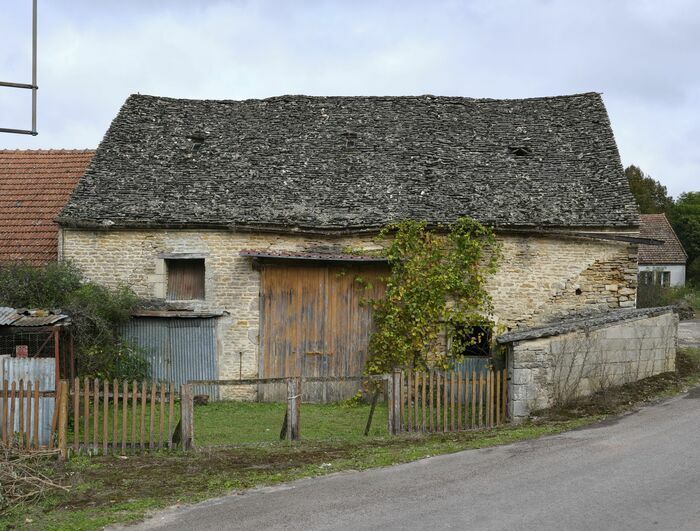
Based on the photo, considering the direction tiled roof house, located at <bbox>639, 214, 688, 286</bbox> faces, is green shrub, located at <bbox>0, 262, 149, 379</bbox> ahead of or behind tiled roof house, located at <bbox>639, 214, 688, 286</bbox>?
ahead

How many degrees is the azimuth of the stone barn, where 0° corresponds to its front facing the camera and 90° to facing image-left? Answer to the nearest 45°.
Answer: approximately 0°

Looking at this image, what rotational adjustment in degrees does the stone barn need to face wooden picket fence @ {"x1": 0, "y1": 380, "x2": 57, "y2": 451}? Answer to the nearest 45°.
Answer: approximately 45° to its right

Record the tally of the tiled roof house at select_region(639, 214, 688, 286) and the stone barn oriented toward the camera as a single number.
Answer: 2

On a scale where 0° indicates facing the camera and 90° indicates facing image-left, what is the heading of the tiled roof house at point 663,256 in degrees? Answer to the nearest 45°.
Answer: approximately 0°

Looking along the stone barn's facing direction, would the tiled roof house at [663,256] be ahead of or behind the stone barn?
behind

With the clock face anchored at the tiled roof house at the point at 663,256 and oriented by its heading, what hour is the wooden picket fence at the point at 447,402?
The wooden picket fence is roughly at 12 o'clock from the tiled roof house.

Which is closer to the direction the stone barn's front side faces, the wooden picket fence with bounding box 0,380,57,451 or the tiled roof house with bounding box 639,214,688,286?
the wooden picket fence
